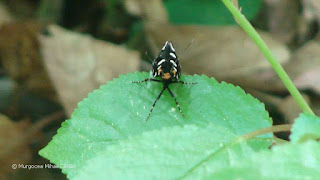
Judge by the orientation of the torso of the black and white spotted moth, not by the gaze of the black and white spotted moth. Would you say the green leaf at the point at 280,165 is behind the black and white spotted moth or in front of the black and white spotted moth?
in front

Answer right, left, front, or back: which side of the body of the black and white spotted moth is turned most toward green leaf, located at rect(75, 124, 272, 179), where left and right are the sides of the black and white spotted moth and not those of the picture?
front

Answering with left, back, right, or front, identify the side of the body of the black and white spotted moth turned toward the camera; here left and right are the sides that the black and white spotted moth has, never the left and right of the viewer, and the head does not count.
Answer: front
